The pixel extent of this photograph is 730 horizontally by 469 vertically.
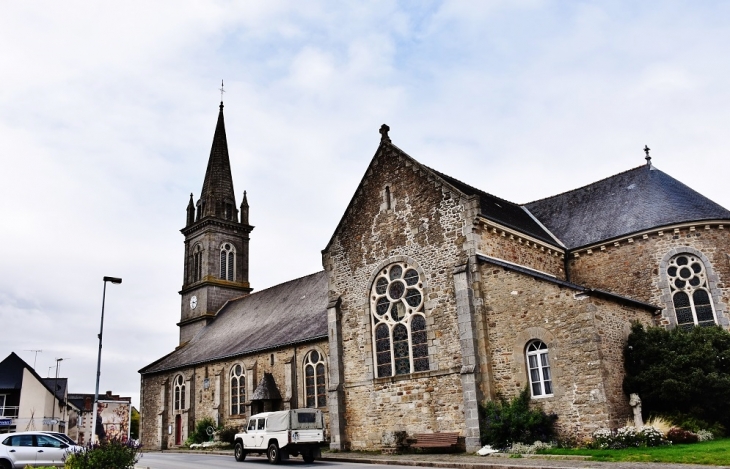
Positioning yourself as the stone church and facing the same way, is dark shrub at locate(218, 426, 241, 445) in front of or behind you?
in front

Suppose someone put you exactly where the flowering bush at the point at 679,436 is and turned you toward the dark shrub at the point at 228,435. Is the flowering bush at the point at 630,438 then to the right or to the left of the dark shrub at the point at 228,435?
left

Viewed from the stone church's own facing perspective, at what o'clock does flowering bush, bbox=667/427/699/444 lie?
The flowering bush is roughly at 6 o'clock from the stone church.

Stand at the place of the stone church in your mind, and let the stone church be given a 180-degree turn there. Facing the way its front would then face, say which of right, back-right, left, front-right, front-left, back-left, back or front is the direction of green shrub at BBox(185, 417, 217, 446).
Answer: left

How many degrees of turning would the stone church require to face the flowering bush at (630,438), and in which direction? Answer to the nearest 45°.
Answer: approximately 90° to its left

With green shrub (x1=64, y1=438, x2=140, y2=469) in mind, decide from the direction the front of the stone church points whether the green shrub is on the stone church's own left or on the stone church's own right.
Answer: on the stone church's own left

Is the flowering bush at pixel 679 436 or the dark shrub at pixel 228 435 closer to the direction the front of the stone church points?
the dark shrub

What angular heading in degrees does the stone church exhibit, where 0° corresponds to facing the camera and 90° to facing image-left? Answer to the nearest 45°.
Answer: approximately 135°

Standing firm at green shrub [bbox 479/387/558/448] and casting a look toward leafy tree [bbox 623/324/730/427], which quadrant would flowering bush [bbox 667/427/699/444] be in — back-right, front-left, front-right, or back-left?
front-right
